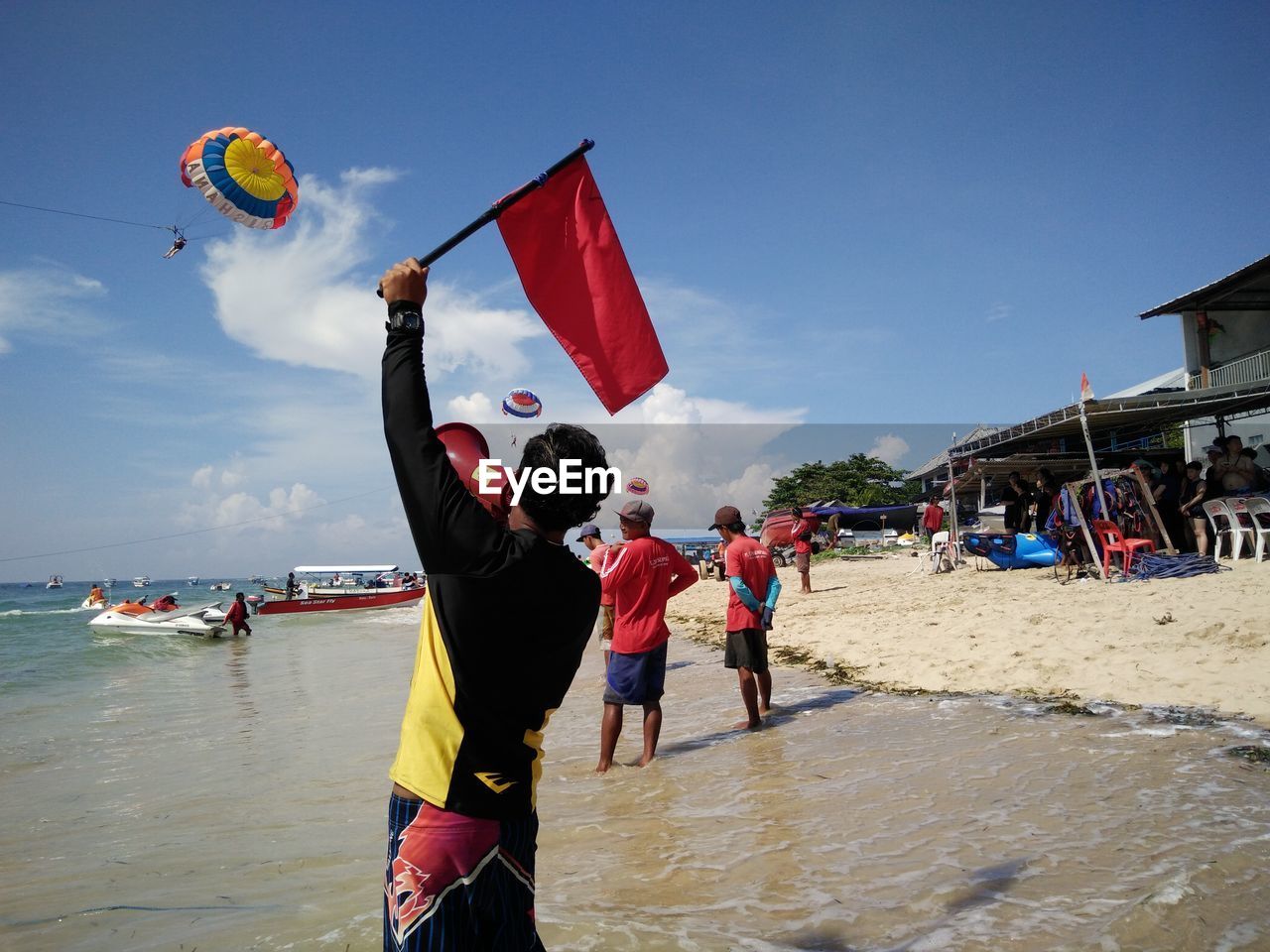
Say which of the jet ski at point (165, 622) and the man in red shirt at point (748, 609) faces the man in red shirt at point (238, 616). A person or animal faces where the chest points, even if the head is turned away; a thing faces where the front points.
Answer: the man in red shirt at point (748, 609)

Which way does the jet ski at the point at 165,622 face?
to the viewer's left

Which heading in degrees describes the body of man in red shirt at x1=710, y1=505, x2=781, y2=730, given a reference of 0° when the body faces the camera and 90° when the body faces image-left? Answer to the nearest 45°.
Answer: approximately 135°

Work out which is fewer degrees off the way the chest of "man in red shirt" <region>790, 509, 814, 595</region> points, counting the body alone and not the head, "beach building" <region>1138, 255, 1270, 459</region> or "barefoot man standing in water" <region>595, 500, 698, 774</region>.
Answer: the barefoot man standing in water

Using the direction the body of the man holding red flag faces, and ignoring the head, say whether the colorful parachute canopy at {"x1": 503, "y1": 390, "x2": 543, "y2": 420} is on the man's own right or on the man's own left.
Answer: on the man's own right

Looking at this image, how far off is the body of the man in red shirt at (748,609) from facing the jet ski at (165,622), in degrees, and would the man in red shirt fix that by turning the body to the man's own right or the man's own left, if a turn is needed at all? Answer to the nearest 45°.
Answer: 0° — they already face it

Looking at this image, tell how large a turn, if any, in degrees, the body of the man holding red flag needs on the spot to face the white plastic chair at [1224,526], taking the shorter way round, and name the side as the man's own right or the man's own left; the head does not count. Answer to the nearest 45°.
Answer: approximately 90° to the man's own right

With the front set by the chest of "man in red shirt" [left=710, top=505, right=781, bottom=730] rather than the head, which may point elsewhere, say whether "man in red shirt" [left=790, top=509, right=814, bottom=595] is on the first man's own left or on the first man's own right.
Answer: on the first man's own right

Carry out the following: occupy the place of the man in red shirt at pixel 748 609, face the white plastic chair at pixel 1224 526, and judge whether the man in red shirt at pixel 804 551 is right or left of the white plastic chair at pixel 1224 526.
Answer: left

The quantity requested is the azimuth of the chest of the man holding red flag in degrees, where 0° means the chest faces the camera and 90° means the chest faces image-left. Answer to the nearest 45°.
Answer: approximately 135°
